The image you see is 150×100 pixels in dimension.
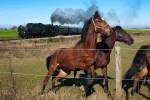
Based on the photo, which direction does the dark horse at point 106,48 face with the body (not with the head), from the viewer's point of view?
to the viewer's right

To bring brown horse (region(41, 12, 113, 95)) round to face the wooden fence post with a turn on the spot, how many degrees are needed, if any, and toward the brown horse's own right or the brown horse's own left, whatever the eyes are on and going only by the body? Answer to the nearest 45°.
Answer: approximately 45° to the brown horse's own right

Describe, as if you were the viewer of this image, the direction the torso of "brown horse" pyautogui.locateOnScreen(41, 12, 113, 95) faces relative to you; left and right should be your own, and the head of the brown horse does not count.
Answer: facing to the right of the viewer

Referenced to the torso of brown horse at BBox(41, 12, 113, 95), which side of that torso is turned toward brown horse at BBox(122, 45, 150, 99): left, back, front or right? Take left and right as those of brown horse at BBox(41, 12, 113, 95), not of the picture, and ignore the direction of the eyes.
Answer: front

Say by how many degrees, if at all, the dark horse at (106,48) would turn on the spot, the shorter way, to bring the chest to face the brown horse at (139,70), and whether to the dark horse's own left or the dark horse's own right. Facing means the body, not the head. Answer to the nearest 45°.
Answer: approximately 45° to the dark horse's own right

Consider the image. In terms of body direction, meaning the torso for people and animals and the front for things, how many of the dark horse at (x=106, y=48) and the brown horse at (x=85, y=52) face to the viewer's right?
2

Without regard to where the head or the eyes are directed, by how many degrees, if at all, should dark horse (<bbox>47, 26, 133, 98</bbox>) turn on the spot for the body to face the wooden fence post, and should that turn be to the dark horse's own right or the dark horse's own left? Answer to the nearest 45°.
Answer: approximately 90° to the dark horse's own right
